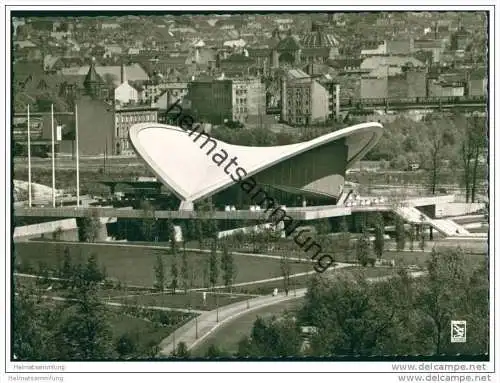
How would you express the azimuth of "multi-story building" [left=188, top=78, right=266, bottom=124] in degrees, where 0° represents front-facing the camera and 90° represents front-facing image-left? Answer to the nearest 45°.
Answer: approximately 315°

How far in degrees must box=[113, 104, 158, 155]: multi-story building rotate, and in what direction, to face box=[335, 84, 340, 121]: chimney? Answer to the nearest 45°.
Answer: approximately 90° to its left

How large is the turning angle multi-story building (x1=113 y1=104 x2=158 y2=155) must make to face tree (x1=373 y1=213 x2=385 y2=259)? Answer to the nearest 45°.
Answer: approximately 45° to its left

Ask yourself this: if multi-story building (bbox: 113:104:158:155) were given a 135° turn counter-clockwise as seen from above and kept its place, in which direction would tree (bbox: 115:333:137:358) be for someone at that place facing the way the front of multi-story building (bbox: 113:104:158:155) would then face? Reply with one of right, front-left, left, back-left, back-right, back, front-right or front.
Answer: back-right

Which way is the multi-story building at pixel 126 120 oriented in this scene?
toward the camera
